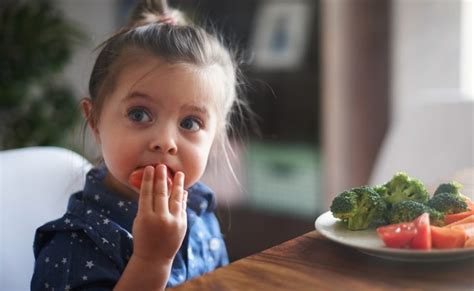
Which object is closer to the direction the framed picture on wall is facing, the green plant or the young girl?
the young girl

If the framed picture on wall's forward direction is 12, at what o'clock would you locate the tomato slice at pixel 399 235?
The tomato slice is roughly at 12 o'clock from the framed picture on wall.

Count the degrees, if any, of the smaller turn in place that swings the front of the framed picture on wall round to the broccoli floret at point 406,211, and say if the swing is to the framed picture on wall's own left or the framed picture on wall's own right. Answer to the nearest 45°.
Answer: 0° — it already faces it

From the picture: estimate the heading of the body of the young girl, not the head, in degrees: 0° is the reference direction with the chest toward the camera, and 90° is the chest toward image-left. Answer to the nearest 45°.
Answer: approximately 315°

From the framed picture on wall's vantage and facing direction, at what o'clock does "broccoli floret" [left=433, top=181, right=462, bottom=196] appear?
The broccoli floret is roughly at 12 o'clock from the framed picture on wall.
